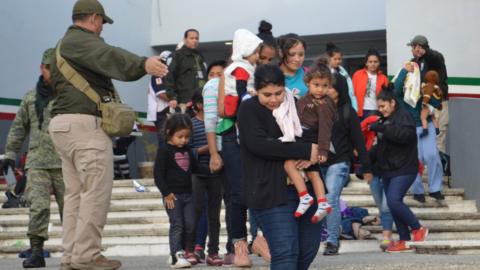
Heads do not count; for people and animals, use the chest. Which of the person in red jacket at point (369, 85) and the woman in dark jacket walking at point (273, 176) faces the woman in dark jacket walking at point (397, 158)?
the person in red jacket

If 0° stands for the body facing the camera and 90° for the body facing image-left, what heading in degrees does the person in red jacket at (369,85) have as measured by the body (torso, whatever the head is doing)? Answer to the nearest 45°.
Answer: approximately 0°

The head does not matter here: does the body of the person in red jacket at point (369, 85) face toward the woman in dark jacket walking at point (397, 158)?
yes

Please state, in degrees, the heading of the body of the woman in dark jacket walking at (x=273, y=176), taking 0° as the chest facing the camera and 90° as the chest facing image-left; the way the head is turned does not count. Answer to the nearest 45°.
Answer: approximately 315°
